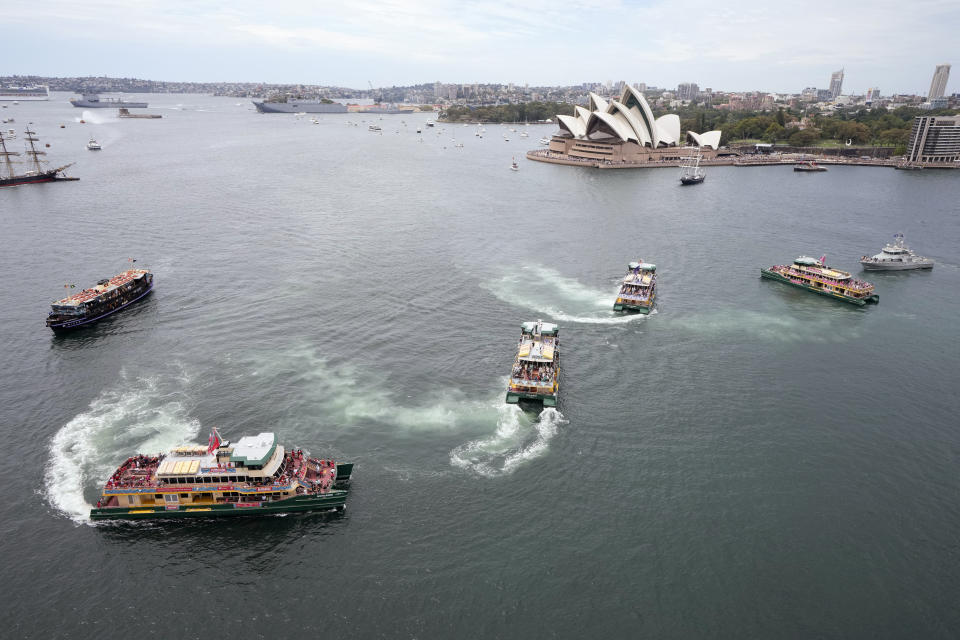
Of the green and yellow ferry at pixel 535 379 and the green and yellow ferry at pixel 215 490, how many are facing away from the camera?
1

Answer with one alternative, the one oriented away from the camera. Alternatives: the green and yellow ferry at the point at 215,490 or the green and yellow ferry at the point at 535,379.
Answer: the green and yellow ferry at the point at 535,379

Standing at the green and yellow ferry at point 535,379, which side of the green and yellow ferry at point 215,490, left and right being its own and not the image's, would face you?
front

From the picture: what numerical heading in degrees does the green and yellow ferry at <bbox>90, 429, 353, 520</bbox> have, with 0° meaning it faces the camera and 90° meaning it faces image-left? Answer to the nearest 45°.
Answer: approximately 270°

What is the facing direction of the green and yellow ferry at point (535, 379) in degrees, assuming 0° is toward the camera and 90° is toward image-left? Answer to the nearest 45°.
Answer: approximately 180°

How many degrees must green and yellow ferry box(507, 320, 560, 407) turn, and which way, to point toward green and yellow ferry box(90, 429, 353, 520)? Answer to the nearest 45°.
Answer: approximately 135° to its left
